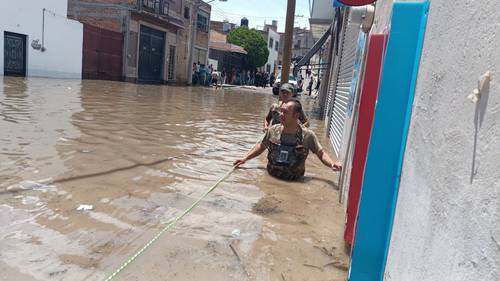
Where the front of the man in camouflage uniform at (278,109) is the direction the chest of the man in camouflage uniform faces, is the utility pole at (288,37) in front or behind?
behind

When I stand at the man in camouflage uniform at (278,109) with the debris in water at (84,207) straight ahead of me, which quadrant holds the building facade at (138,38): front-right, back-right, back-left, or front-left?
back-right

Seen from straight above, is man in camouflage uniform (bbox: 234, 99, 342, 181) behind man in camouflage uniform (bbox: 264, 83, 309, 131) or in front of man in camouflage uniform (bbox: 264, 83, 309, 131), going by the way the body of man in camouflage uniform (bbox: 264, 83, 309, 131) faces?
in front

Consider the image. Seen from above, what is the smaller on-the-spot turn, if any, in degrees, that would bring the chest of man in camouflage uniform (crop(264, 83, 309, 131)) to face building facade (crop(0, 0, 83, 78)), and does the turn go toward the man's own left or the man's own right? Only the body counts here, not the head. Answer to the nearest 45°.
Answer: approximately 135° to the man's own right

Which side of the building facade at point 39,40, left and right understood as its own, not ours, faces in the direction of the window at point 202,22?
left

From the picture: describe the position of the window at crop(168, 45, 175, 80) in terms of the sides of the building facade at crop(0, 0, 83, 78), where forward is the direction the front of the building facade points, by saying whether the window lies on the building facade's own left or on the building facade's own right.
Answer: on the building facade's own left

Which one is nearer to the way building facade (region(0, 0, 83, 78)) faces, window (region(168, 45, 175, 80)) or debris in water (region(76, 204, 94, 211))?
the debris in water

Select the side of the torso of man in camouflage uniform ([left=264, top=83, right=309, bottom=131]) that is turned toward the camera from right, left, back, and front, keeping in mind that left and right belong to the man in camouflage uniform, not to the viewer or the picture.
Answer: front

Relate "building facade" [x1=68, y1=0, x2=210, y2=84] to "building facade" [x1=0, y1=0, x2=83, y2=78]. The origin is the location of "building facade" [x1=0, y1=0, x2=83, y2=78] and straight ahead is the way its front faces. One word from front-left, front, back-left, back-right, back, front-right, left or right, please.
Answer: left

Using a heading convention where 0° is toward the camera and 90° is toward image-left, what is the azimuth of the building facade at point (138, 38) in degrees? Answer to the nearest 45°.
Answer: approximately 315°

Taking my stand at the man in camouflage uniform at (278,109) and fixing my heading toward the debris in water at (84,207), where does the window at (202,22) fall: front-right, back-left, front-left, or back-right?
back-right

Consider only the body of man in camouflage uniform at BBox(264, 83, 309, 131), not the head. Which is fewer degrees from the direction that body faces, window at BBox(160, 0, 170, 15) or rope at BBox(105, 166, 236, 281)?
the rope

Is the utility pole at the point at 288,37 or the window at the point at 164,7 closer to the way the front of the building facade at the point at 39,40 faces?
the utility pole

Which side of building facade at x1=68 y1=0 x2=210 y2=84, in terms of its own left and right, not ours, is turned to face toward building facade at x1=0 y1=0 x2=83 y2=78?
right

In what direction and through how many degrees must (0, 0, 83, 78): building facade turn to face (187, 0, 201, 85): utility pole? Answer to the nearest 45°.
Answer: approximately 90° to its left

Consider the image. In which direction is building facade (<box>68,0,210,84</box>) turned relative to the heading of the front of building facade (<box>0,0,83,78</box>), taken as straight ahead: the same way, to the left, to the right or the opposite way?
the same way

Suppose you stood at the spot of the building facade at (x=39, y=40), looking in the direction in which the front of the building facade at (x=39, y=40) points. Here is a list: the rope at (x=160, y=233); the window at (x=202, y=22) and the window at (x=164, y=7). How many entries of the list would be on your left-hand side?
2
